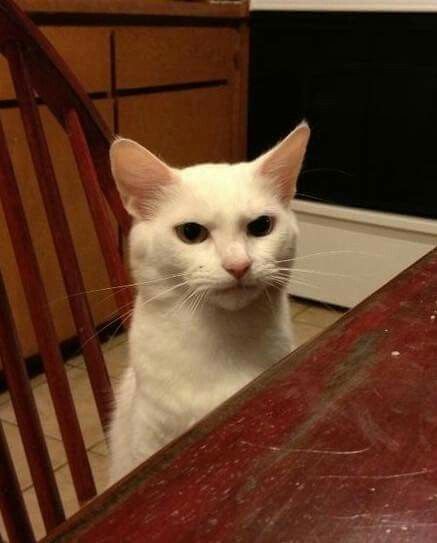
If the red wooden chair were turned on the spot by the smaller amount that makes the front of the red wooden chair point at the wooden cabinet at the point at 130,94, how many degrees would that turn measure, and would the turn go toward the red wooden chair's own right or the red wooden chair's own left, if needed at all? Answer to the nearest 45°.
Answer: approximately 135° to the red wooden chair's own left

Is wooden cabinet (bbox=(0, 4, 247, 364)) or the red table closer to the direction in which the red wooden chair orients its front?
the red table

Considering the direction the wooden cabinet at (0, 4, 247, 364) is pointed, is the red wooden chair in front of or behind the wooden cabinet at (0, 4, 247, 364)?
in front

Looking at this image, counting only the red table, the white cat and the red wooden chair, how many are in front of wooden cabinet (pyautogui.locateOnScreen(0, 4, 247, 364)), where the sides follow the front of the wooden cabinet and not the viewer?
3

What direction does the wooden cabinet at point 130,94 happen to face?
toward the camera

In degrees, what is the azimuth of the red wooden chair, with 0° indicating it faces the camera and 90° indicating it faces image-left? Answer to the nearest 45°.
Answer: approximately 315°

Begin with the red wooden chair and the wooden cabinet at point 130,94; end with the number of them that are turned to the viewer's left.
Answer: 0

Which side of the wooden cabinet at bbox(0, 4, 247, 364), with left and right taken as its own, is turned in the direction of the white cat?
front

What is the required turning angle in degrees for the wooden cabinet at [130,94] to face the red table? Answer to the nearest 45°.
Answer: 0° — it already faces it

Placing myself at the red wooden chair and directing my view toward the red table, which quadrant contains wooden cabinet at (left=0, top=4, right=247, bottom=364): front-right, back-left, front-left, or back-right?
back-left
